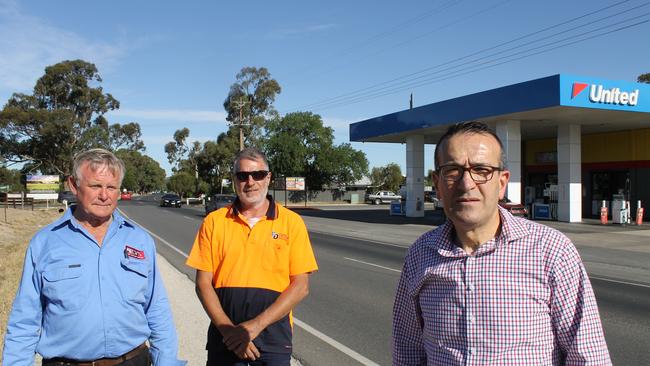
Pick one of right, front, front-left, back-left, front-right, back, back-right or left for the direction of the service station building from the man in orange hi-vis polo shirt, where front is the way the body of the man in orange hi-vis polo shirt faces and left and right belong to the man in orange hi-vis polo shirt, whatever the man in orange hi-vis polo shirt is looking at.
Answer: back-left

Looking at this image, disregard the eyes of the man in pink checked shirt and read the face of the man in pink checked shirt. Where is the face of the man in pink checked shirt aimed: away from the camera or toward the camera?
toward the camera

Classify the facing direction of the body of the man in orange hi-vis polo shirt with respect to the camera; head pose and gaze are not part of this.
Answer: toward the camera

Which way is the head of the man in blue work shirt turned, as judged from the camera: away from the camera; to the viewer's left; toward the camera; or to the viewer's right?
toward the camera

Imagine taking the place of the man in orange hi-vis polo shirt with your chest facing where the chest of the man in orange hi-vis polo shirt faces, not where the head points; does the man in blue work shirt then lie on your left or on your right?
on your right

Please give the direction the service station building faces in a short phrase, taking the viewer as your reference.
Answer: facing the viewer and to the left of the viewer

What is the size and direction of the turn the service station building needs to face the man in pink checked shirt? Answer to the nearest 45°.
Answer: approximately 45° to its left

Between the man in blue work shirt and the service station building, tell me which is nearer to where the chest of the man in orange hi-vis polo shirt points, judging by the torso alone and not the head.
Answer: the man in blue work shirt

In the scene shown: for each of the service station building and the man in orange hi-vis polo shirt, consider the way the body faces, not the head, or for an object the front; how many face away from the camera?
0

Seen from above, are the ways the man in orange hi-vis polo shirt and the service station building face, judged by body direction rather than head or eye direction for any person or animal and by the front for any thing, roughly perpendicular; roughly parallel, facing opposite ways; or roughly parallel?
roughly perpendicular

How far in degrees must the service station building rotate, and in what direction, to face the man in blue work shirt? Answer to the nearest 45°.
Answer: approximately 45° to its left

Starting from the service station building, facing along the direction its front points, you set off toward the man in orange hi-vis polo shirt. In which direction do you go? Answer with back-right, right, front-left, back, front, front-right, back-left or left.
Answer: front-left
